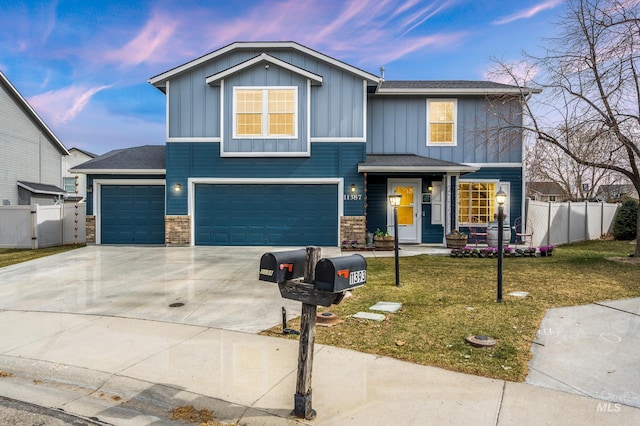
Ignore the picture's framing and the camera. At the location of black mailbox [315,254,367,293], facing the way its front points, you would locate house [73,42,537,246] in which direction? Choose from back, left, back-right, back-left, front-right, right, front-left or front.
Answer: back-right

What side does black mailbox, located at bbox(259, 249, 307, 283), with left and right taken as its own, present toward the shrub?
back

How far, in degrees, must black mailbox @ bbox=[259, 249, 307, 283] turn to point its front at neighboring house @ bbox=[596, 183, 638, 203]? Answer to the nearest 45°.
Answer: approximately 180°

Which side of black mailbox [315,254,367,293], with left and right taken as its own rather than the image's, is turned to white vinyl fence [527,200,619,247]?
back

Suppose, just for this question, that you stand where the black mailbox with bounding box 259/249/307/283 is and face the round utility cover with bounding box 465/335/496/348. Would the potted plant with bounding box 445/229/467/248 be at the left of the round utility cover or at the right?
left

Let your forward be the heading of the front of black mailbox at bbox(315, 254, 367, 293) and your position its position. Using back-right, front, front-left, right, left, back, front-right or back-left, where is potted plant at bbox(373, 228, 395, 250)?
back-right

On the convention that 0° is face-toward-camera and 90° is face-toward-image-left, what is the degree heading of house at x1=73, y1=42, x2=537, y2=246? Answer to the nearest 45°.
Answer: approximately 0°
